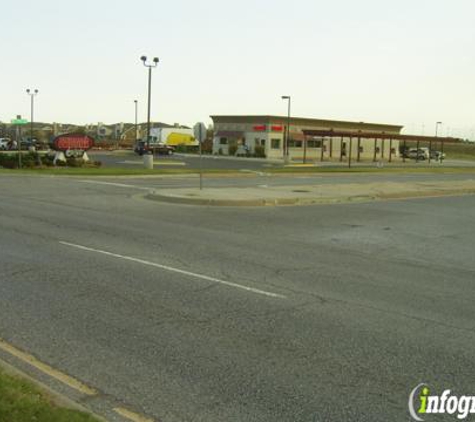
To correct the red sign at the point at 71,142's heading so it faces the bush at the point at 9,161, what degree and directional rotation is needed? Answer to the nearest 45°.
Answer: approximately 45° to its right

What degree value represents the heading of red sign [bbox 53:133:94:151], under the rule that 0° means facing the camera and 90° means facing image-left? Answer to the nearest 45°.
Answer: approximately 0°

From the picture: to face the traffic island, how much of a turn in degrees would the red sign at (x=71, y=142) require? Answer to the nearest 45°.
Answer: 0° — it already faces it
